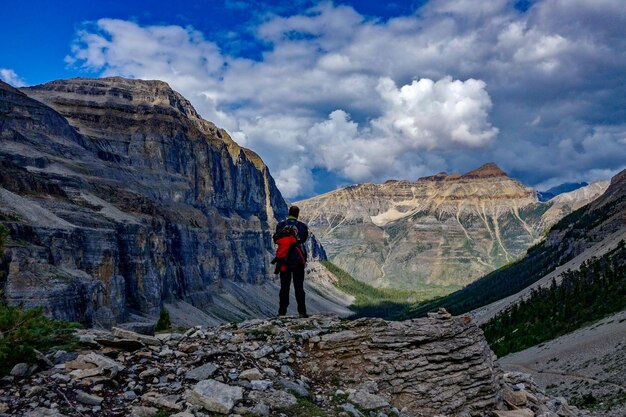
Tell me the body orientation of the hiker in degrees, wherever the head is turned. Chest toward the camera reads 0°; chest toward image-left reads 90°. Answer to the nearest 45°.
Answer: approximately 180°

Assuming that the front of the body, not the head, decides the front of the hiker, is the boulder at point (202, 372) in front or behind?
behind

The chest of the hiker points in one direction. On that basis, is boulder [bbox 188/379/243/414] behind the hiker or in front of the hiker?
behind

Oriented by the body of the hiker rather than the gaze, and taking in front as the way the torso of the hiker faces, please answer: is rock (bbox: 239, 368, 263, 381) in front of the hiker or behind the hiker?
behind
